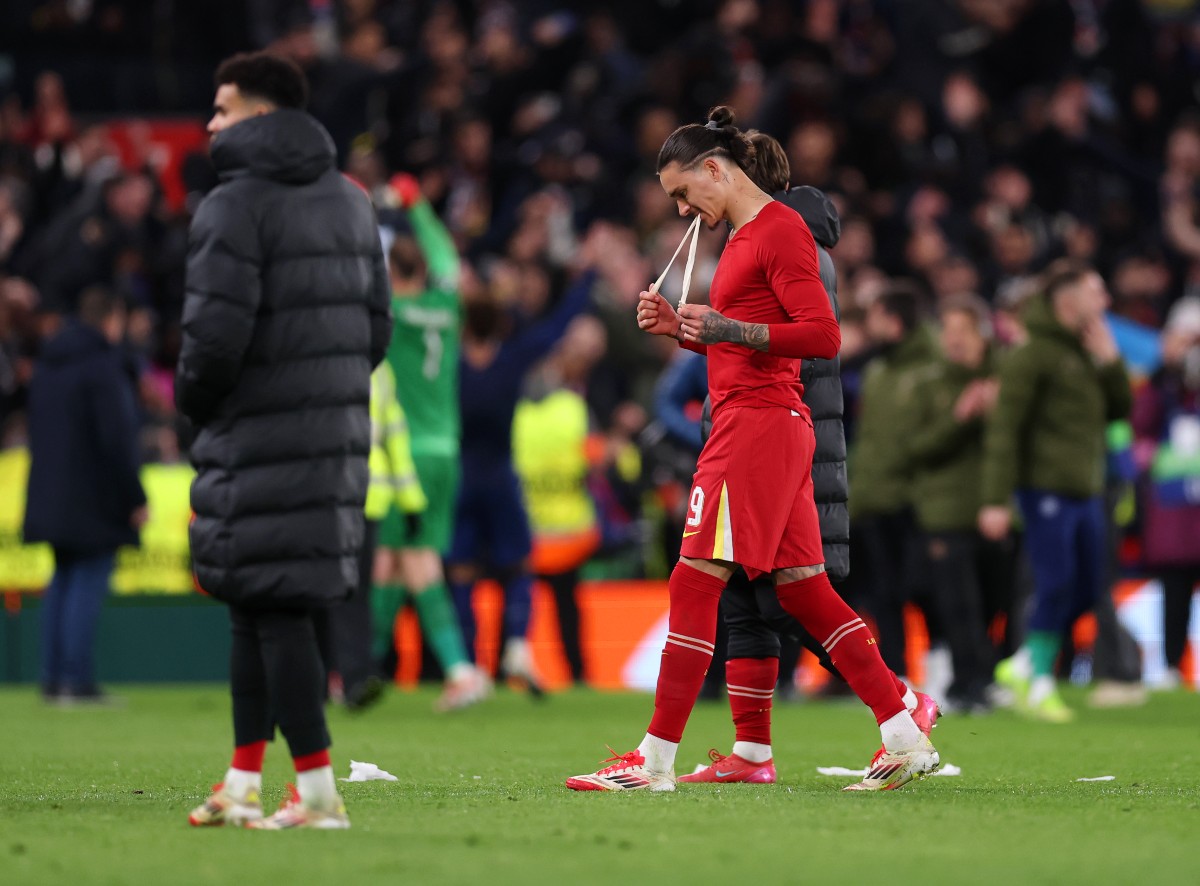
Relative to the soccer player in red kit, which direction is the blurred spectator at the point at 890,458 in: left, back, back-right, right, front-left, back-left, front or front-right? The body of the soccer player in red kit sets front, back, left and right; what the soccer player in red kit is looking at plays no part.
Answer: right

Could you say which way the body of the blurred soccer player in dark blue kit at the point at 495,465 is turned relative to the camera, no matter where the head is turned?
away from the camera

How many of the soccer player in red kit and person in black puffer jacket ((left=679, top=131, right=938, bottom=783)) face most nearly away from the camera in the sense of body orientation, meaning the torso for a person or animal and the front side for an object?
0

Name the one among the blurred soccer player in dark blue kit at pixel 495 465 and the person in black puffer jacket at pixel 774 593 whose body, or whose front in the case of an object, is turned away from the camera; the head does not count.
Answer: the blurred soccer player in dark blue kit

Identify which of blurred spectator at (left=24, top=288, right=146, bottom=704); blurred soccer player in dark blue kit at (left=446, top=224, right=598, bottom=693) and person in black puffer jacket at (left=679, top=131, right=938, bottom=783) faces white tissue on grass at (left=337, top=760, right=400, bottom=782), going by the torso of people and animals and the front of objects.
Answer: the person in black puffer jacket

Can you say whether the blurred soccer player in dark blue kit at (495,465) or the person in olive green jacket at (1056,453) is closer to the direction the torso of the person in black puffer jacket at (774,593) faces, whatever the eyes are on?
the blurred soccer player in dark blue kit

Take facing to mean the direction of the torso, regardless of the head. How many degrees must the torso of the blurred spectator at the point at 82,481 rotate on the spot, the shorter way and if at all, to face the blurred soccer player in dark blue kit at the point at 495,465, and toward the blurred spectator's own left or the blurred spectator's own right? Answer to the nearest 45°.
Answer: approximately 45° to the blurred spectator's own right

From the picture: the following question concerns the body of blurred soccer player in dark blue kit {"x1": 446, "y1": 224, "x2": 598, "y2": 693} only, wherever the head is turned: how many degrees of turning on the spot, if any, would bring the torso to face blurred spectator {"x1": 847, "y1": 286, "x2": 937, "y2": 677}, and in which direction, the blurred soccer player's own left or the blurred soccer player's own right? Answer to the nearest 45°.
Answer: approximately 135° to the blurred soccer player's own right

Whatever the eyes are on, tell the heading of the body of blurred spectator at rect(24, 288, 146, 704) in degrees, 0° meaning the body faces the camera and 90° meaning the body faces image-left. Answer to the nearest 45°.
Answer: approximately 225°

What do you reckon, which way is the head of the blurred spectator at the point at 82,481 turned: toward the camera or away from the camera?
away from the camera

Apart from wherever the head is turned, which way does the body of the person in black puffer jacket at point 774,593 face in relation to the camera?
to the viewer's left
